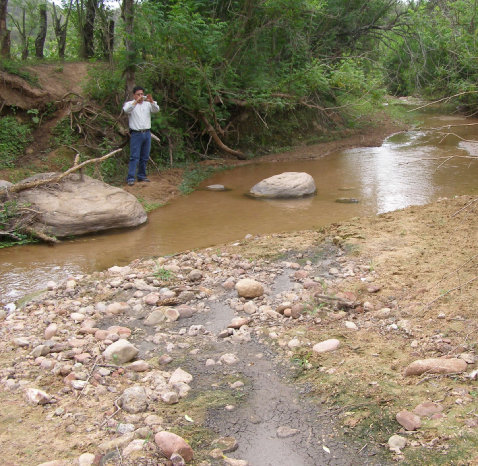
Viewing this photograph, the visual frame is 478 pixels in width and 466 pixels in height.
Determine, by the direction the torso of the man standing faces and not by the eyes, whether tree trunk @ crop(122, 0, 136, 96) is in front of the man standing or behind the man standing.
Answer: behind

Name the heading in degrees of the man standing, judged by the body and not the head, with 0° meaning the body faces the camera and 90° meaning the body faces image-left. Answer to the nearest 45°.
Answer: approximately 315°

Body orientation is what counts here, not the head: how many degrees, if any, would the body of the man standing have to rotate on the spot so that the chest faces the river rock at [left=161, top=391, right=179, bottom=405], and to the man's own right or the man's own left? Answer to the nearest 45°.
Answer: approximately 45° to the man's own right

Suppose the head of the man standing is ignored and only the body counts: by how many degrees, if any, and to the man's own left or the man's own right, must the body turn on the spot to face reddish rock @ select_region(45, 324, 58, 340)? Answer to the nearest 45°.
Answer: approximately 45° to the man's own right

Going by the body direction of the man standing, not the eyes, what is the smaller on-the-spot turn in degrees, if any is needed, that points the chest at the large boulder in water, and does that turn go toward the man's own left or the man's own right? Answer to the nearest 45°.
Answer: approximately 45° to the man's own left

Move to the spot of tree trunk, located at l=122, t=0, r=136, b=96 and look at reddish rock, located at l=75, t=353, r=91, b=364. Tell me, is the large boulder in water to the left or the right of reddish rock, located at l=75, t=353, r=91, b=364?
left
